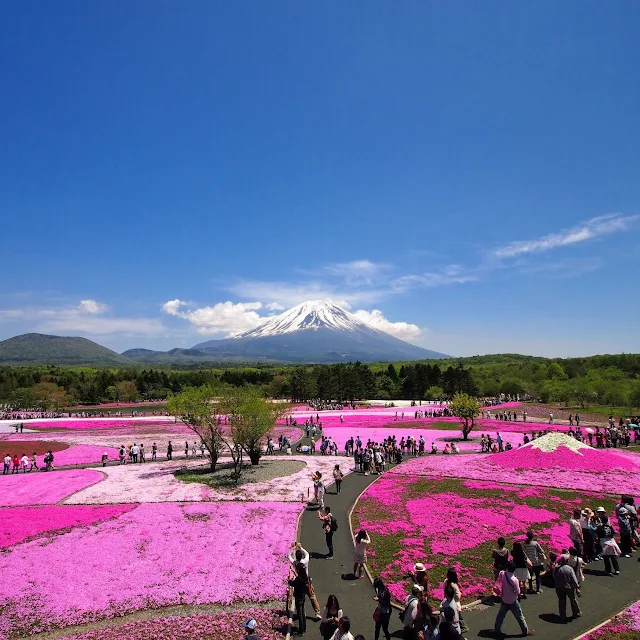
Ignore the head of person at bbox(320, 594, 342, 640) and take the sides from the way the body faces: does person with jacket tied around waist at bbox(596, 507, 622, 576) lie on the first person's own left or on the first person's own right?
on the first person's own left

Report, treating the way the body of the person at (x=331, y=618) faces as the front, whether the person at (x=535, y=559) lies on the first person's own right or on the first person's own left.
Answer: on the first person's own left
